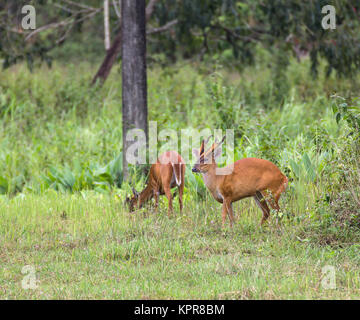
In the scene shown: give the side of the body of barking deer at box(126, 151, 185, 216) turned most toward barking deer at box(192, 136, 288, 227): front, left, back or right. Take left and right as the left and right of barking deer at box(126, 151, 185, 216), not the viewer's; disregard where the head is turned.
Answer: back

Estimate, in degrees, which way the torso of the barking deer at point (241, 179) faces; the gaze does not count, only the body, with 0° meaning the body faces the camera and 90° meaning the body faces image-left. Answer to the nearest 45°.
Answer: approximately 90°

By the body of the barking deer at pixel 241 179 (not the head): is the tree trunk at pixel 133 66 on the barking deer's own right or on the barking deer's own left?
on the barking deer's own right

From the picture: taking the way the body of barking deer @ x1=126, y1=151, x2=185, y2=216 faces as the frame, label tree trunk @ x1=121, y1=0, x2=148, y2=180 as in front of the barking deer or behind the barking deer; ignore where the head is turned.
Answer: in front

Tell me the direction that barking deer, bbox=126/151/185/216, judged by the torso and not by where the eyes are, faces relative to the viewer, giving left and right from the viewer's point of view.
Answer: facing away from the viewer and to the left of the viewer

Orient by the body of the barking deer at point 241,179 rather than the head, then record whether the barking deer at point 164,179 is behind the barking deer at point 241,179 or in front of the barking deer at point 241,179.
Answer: in front

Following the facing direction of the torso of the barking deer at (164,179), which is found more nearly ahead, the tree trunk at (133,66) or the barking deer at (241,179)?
the tree trunk

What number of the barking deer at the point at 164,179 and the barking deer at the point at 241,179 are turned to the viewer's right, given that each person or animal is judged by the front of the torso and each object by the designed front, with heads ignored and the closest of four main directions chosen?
0
